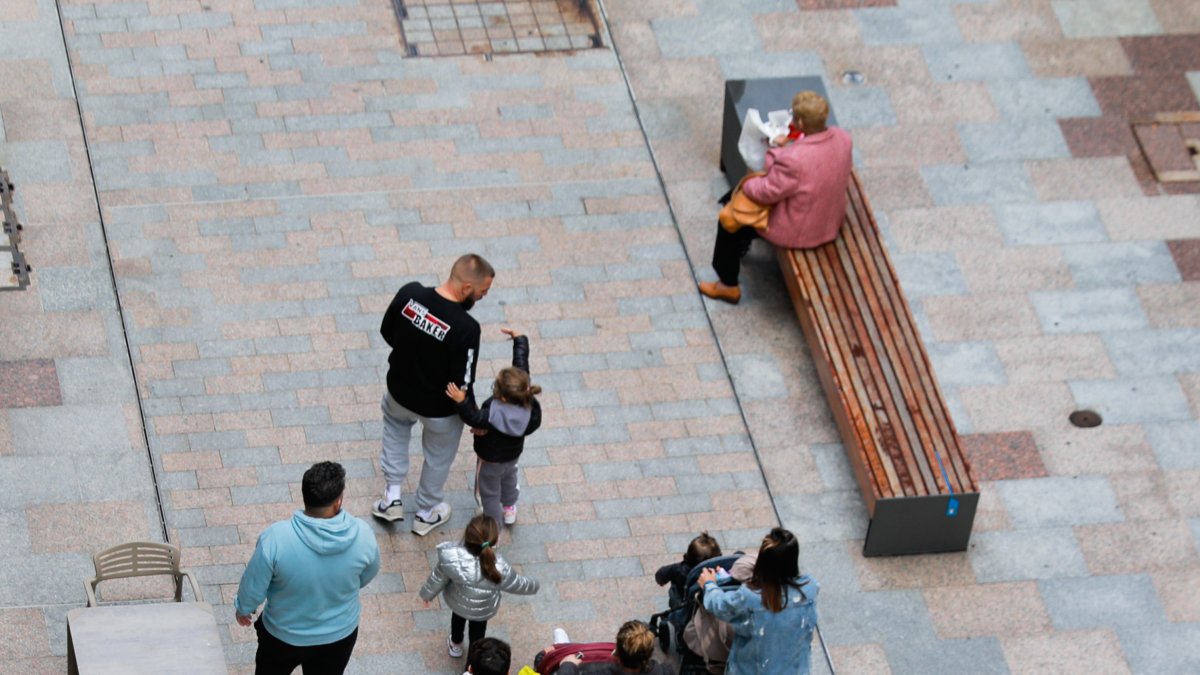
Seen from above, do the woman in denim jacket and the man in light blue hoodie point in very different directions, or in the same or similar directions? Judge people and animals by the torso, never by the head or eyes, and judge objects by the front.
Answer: same or similar directions

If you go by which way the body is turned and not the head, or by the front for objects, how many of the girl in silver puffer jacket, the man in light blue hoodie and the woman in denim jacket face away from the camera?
3

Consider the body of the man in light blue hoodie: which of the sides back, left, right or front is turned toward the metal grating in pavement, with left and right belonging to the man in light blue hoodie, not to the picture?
front

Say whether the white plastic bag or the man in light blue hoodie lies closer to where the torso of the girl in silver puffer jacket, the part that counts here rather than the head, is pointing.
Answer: the white plastic bag

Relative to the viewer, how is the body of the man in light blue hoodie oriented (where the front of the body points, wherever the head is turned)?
away from the camera

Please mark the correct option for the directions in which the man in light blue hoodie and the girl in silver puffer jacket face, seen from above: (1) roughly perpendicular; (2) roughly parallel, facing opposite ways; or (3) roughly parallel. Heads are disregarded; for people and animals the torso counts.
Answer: roughly parallel

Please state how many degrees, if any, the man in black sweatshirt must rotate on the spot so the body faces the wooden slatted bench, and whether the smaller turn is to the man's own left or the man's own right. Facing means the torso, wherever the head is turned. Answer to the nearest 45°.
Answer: approximately 45° to the man's own right

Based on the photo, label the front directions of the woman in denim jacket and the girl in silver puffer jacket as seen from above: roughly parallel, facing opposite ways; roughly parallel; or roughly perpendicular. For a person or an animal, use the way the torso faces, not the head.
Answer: roughly parallel

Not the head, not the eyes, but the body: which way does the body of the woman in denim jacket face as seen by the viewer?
away from the camera

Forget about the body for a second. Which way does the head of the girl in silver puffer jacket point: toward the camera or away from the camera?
away from the camera

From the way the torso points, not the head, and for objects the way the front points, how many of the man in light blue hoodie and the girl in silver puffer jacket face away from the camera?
2

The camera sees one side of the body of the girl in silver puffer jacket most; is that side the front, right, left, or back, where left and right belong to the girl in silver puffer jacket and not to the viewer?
back

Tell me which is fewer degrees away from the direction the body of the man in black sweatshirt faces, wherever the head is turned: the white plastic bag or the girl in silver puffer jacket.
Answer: the white plastic bag

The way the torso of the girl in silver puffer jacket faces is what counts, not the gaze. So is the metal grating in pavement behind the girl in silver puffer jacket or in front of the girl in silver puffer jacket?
in front

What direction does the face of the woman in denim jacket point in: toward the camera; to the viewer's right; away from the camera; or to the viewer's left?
away from the camera
